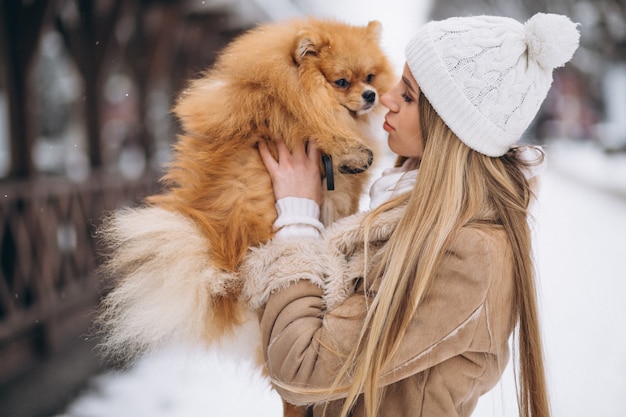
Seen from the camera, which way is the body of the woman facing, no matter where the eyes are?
to the viewer's left

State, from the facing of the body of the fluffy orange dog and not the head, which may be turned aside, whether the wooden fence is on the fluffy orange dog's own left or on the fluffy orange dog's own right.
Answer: on the fluffy orange dog's own left

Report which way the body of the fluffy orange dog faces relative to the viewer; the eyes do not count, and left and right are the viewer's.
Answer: facing to the right of the viewer
